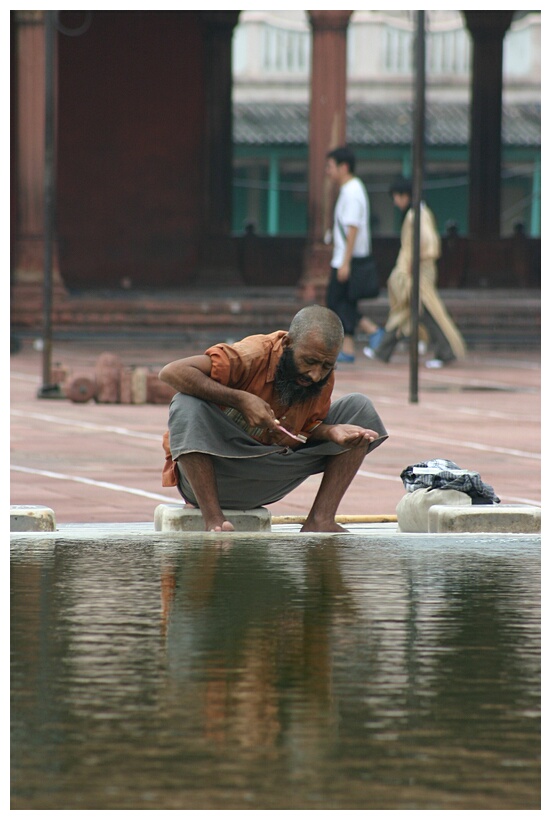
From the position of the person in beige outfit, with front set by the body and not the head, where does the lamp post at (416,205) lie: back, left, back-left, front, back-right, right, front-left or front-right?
left

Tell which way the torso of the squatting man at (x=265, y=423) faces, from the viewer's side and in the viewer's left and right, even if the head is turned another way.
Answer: facing the viewer and to the right of the viewer

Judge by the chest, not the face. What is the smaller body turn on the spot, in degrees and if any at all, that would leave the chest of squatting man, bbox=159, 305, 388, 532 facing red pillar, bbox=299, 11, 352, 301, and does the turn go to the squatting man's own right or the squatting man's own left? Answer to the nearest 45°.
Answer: approximately 135° to the squatting man's own left

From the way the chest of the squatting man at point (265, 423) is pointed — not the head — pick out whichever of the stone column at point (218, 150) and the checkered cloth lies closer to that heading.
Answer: the checkered cloth

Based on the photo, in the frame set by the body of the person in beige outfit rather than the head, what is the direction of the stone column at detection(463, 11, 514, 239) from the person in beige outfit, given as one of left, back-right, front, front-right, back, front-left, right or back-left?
right

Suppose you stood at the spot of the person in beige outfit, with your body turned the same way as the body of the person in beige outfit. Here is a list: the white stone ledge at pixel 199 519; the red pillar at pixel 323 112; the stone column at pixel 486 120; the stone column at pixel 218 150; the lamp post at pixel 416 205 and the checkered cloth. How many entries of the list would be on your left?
3

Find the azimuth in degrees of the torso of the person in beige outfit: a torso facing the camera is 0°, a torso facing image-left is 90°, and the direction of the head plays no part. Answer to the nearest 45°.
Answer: approximately 90°

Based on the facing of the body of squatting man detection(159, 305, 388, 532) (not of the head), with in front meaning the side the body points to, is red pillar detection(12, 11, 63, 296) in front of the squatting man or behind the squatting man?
behind

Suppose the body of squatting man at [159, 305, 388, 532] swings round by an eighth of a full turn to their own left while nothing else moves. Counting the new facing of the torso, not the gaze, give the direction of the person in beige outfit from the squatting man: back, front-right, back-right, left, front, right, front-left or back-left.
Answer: left

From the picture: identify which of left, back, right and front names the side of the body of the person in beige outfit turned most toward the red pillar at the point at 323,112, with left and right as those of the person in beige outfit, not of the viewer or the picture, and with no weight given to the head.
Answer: right

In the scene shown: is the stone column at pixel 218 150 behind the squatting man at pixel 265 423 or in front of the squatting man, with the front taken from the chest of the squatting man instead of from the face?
behind

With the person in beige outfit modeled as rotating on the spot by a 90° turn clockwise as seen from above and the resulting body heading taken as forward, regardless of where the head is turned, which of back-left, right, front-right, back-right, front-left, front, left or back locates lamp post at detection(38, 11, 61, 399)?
back-left

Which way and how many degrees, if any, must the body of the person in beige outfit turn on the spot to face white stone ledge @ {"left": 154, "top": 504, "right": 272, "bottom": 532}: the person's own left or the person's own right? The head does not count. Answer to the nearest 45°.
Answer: approximately 90° to the person's own left

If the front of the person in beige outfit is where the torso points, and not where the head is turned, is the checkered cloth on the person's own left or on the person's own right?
on the person's own left

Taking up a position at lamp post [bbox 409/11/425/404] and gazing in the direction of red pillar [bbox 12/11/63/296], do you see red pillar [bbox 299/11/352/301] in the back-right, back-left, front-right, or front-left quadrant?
front-right

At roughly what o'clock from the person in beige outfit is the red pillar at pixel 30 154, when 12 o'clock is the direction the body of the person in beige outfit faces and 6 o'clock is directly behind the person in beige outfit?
The red pillar is roughly at 1 o'clock from the person in beige outfit.
